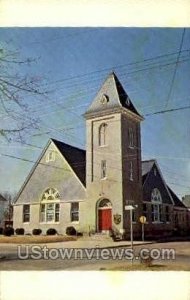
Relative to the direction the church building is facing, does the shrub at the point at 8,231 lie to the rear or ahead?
ahead

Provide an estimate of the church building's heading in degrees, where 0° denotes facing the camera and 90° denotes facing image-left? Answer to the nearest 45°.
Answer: approximately 45°

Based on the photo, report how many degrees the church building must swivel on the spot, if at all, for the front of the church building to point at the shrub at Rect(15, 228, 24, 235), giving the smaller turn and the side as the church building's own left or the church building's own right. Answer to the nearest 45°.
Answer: approximately 45° to the church building's own right
